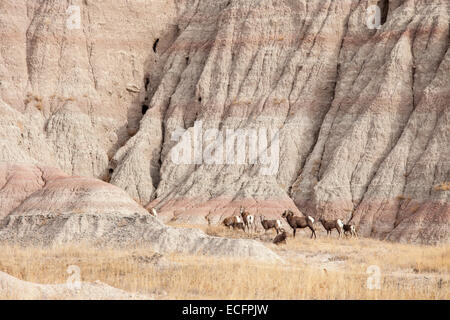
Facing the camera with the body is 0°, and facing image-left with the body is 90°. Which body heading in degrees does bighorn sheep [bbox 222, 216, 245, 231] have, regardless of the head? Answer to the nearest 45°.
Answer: approximately 90°
